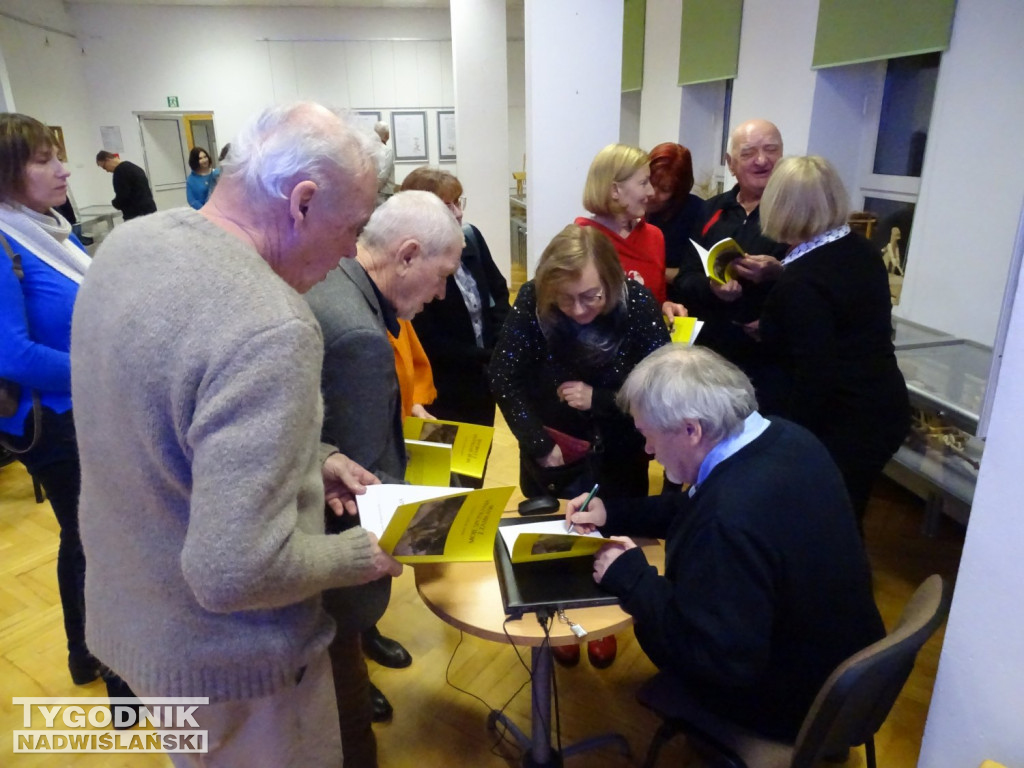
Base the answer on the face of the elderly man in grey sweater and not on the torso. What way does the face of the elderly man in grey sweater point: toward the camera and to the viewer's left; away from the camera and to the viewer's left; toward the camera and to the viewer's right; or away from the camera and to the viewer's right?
away from the camera and to the viewer's right

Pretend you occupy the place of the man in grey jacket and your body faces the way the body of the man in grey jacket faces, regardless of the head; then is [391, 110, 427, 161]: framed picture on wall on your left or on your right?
on your left

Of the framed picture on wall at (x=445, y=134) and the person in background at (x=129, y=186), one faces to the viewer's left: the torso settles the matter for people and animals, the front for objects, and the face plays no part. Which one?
the person in background

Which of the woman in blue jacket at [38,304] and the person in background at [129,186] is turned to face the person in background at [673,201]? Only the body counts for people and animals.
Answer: the woman in blue jacket

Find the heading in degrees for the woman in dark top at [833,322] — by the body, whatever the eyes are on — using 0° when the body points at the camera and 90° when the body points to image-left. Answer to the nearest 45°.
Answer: approximately 135°

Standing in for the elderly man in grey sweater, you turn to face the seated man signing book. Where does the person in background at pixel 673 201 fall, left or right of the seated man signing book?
left

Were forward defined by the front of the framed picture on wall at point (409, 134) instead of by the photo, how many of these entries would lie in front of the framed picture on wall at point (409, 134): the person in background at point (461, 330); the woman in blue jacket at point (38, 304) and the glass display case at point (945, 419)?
3

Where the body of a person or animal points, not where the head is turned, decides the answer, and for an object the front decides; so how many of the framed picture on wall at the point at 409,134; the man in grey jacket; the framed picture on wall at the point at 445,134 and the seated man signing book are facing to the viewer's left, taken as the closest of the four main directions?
1

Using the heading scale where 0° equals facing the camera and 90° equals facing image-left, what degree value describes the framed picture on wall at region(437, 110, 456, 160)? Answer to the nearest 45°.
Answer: approximately 0°

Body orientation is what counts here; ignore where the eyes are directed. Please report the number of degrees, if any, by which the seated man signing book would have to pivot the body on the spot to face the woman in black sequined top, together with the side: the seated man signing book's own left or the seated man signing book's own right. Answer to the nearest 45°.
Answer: approximately 45° to the seated man signing book's own right

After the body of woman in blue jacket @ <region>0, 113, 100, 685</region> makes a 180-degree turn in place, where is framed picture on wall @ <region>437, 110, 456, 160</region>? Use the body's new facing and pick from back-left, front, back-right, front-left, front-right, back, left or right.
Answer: back-right

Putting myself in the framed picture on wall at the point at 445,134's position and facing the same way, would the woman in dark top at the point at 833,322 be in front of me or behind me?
in front
